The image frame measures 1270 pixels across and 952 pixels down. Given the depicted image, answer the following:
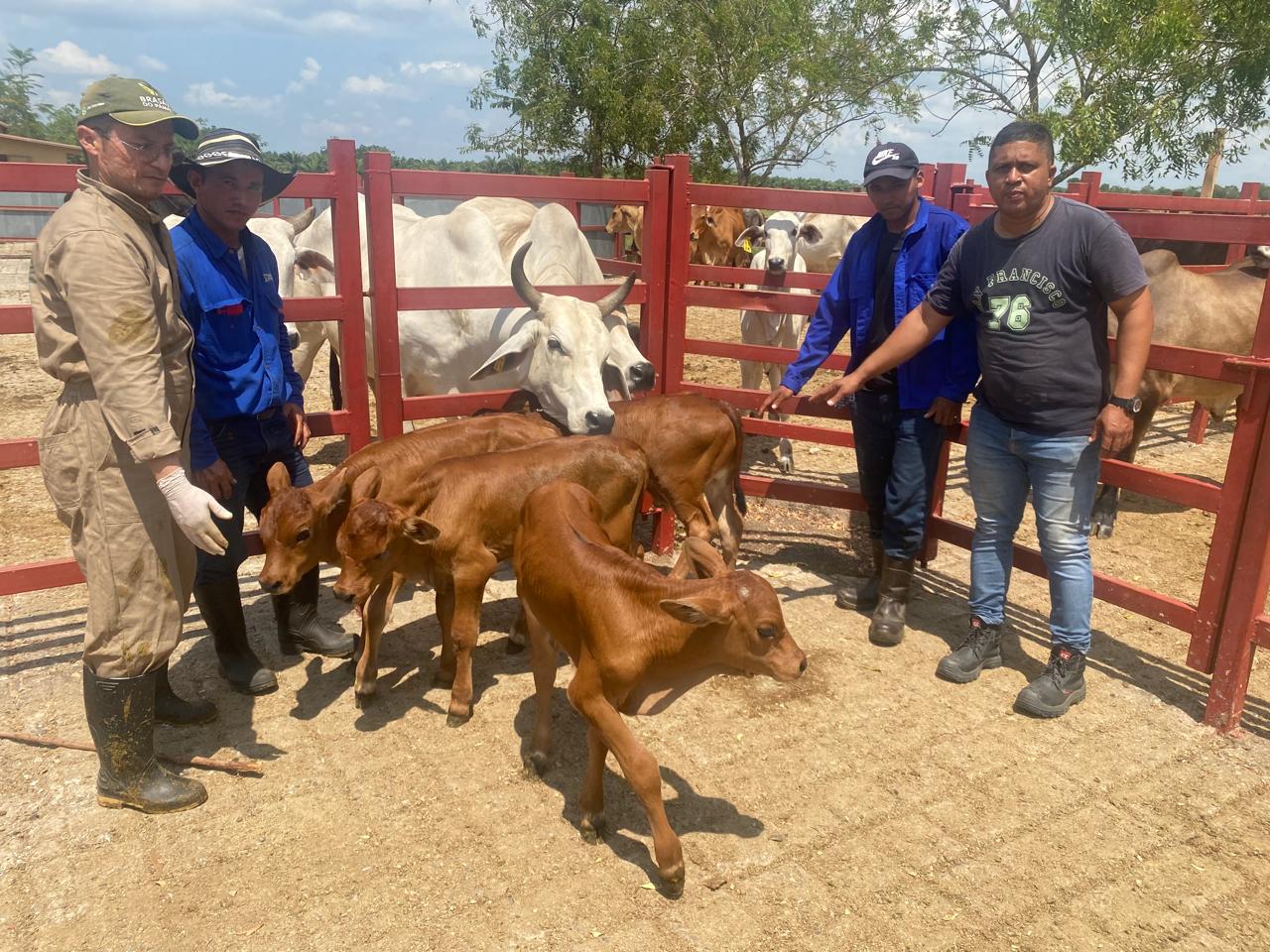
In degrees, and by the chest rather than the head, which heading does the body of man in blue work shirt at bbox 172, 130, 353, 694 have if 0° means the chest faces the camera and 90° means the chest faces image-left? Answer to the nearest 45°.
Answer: approximately 315°

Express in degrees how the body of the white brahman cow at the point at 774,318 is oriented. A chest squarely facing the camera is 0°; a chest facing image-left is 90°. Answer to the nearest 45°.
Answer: approximately 0°

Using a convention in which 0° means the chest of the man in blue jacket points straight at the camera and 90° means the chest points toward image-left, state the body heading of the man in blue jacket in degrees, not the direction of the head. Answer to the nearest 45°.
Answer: approximately 45°

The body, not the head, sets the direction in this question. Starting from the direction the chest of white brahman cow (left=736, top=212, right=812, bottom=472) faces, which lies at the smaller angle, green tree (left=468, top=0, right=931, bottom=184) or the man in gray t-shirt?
the man in gray t-shirt

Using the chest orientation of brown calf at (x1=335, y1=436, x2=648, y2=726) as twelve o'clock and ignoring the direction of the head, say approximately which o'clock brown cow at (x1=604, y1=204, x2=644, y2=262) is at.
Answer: The brown cow is roughly at 5 o'clock from the brown calf.

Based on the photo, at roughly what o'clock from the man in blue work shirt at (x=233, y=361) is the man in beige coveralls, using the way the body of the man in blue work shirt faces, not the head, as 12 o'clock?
The man in beige coveralls is roughly at 2 o'clock from the man in blue work shirt.

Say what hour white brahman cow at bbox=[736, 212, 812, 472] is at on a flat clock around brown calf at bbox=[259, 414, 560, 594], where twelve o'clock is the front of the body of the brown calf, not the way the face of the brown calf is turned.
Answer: The white brahman cow is roughly at 6 o'clock from the brown calf.
